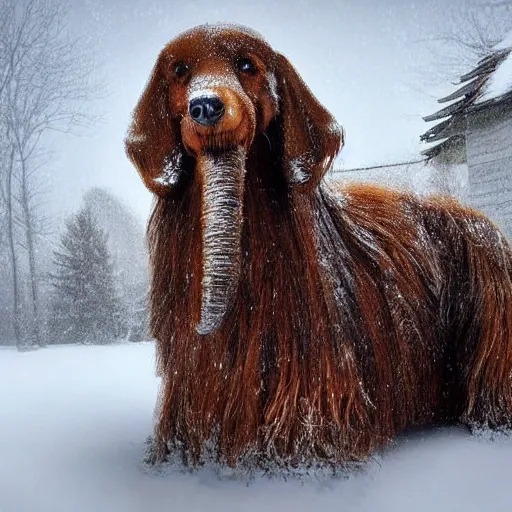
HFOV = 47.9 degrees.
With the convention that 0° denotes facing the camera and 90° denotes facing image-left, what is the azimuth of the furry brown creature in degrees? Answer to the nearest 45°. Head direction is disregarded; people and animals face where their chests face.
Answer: approximately 45°

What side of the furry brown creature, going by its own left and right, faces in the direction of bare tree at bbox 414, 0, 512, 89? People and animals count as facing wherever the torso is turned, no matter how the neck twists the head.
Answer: back
